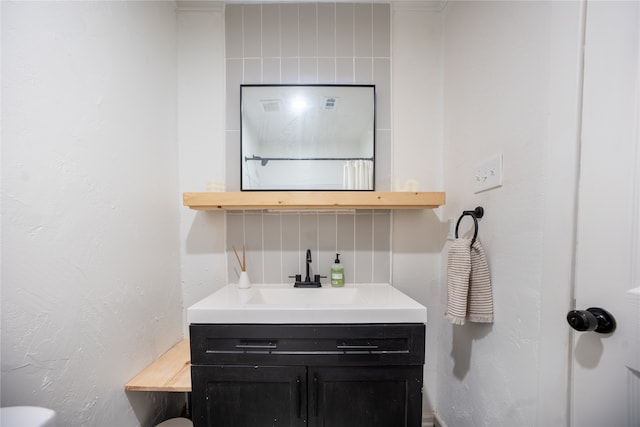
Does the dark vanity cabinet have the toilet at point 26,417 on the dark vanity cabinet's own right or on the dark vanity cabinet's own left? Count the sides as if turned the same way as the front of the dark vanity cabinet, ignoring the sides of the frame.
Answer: on the dark vanity cabinet's own right

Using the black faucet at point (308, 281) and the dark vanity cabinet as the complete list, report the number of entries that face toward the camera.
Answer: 2

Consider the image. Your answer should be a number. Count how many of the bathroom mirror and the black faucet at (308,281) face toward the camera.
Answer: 2

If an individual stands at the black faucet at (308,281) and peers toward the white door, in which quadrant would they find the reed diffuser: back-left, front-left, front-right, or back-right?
back-right

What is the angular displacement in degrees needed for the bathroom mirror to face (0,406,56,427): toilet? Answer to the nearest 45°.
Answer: approximately 45° to its right

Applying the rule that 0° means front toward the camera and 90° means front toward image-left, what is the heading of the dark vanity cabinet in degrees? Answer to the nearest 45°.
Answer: approximately 0°
